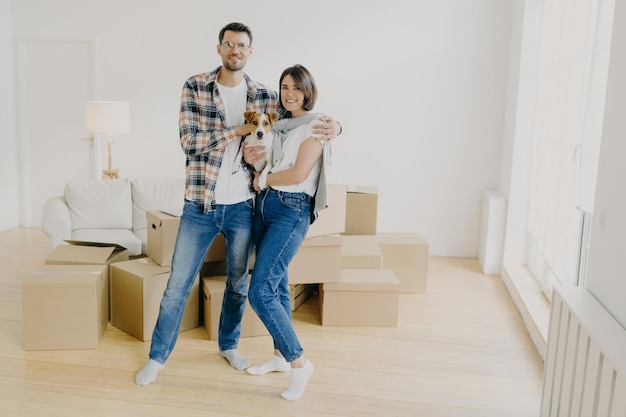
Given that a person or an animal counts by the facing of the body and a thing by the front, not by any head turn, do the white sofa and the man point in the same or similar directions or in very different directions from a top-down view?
same or similar directions

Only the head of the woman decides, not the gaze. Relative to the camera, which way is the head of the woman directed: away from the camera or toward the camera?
toward the camera

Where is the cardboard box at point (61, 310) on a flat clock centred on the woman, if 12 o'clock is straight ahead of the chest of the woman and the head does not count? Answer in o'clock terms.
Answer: The cardboard box is roughly at 2 o'clock from the woman.

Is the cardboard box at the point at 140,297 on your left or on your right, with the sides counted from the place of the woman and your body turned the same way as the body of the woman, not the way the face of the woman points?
on your right

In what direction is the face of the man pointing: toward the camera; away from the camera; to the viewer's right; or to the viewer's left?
toward the camera

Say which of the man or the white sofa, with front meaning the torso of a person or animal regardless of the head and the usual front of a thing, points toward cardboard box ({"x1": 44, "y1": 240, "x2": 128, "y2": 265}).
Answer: the white sofa

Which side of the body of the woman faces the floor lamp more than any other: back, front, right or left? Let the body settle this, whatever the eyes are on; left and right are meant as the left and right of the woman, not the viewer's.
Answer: right

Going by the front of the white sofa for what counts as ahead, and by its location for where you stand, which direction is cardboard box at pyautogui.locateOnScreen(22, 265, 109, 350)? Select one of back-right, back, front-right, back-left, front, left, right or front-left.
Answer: front

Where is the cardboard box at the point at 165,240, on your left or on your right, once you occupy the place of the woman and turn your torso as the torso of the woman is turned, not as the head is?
on your right

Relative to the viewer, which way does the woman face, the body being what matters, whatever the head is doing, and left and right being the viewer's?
facing the viewer and to the left of the viewer

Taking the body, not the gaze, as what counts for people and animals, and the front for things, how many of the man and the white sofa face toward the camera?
2

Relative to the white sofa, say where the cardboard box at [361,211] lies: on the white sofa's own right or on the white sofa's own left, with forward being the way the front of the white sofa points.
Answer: on the white sofa's own left

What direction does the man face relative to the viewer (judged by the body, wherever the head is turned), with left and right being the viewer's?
facing the viewer

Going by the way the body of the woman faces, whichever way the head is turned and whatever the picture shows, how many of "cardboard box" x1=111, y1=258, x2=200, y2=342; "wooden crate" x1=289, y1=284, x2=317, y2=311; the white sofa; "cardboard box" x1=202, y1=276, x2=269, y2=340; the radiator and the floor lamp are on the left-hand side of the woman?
1
